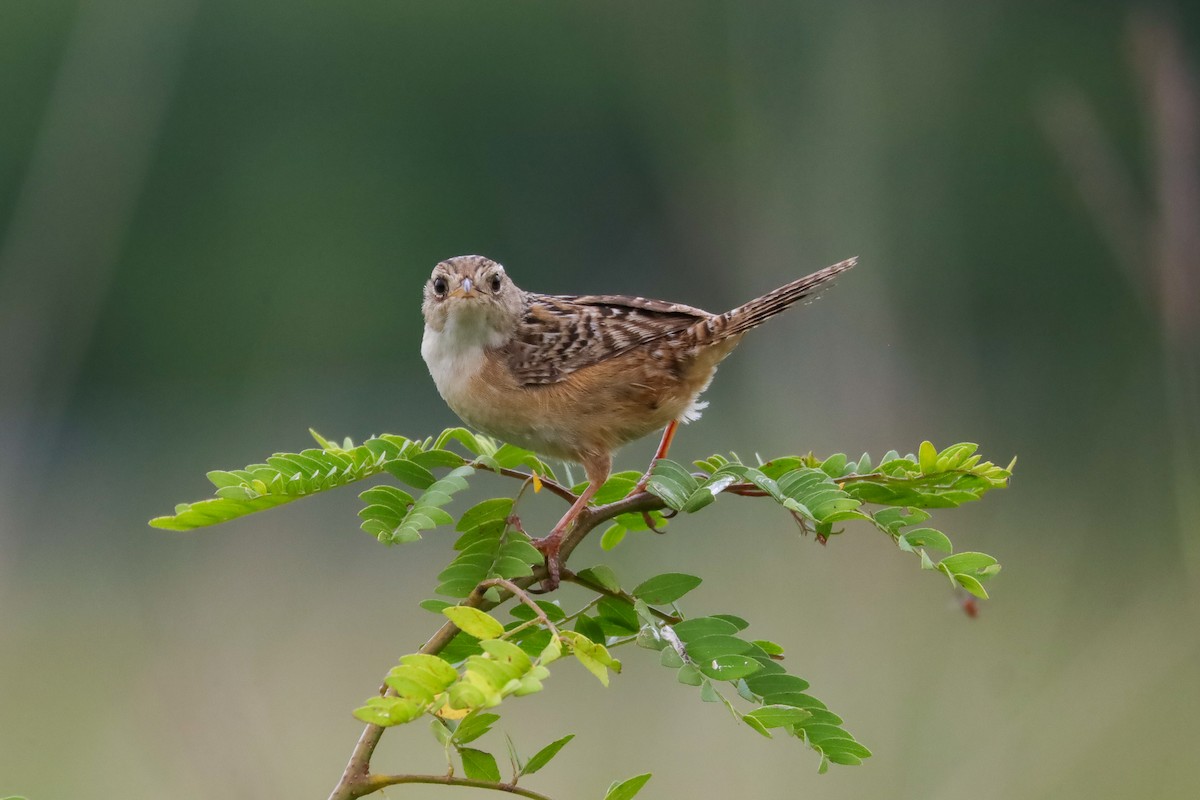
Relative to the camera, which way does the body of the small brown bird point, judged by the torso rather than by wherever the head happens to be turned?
to the viewer's left
